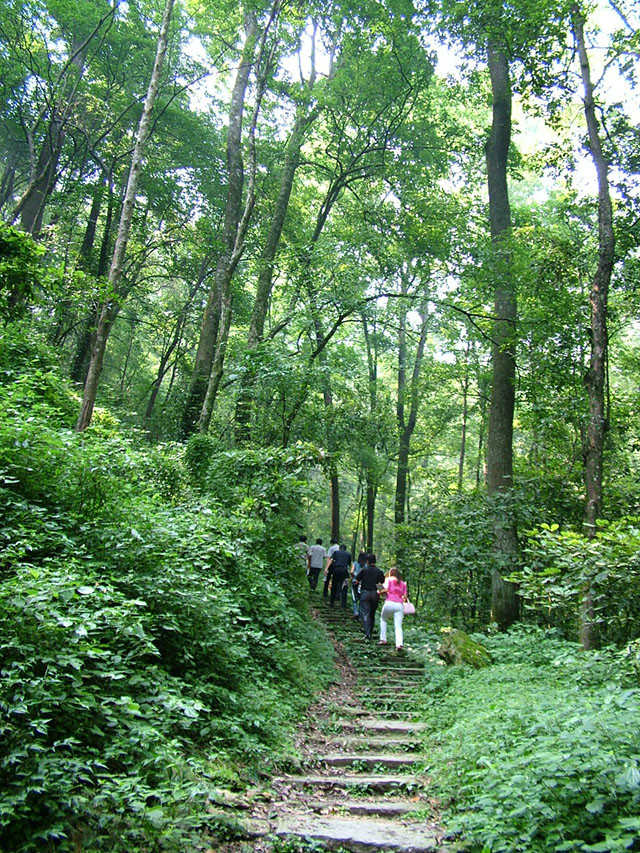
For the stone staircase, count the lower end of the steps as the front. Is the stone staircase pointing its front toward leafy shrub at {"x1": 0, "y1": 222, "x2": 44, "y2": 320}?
no

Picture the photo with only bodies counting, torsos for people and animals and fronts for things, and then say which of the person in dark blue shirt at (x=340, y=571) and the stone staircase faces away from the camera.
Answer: the person in dark blue shirt

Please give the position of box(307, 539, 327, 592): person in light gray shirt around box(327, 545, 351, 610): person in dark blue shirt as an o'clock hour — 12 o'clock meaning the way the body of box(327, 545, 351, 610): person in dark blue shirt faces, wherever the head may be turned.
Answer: box(307, 539, 327, 592): person in light gray shirt is roughly at 11 o'clock from box(327, 545, 351, 610): person in dark blue shirt.

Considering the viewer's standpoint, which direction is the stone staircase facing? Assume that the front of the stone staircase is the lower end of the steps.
facing the viewer

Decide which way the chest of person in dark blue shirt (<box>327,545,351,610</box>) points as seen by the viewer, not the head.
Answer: away from the camera

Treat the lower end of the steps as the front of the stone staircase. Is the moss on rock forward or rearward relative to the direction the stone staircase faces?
rearward

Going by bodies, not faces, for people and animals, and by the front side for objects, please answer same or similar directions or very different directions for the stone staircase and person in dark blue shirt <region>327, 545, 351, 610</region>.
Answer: very different directions

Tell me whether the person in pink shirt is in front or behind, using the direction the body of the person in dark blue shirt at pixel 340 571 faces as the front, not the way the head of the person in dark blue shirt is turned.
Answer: behind

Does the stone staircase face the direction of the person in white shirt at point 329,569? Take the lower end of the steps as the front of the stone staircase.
no

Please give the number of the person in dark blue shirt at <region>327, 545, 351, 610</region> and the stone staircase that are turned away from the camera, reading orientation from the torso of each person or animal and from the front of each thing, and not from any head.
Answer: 1
